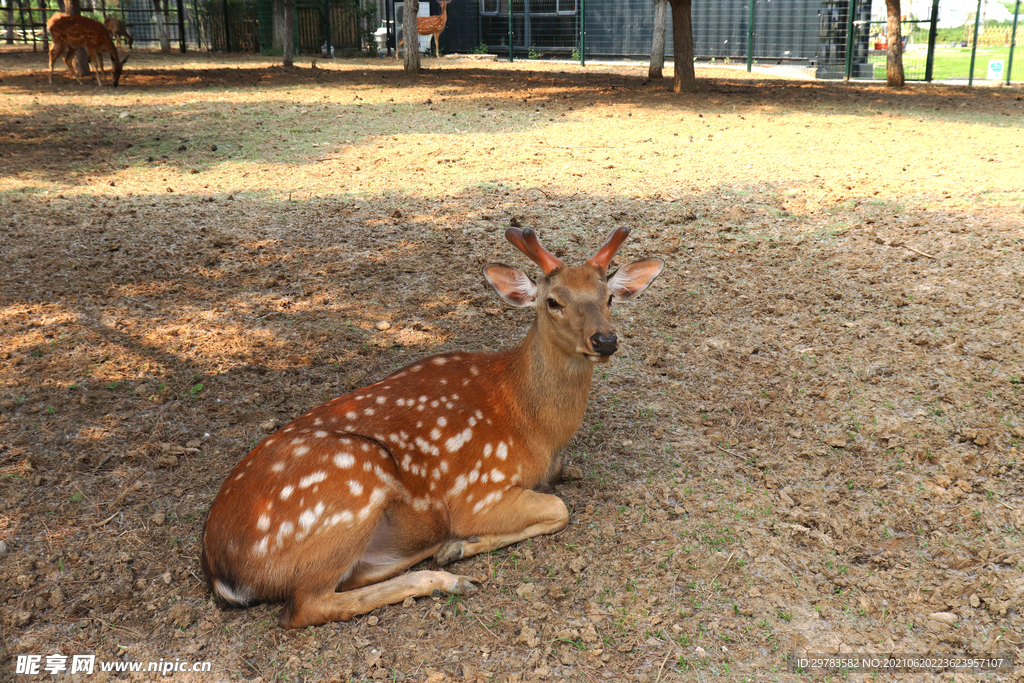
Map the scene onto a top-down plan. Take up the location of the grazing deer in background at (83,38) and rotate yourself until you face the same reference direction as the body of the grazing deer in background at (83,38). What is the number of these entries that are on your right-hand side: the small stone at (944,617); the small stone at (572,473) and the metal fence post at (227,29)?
2

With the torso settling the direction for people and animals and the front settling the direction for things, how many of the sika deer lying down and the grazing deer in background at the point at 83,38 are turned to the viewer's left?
0

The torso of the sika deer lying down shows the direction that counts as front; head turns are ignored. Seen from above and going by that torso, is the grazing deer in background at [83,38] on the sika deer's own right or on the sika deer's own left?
on the sika deer's own left

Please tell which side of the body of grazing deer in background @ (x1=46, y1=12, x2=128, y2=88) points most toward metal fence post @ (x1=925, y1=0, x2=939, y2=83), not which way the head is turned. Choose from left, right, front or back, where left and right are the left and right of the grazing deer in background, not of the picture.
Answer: front

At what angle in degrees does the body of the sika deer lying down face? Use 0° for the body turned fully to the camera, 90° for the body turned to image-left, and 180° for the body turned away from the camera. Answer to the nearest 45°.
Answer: approximately 225°

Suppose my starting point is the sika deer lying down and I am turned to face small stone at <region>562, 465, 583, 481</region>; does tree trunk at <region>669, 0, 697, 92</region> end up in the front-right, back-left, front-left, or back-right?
front-left

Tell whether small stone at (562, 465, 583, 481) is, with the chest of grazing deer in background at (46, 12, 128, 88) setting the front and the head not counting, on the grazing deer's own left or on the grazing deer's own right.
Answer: on the grazing deer's own right

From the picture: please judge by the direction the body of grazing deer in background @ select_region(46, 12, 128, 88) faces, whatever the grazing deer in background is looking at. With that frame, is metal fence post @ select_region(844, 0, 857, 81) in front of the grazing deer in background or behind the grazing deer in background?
in front

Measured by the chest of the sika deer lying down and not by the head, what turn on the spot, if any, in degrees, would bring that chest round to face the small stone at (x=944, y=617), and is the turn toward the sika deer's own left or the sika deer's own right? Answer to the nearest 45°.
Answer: approximately 45° to the sika deer's own right

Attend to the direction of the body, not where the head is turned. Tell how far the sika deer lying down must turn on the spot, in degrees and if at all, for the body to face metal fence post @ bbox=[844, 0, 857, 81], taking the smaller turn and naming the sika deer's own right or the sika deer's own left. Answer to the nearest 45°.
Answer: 0° — it already faces it

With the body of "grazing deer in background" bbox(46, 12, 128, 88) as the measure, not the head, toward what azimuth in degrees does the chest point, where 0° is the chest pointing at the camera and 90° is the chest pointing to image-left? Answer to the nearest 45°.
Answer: approximately 270°

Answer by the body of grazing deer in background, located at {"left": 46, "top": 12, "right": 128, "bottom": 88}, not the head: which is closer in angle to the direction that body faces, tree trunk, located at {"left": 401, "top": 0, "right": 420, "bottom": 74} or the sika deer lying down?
the tree trunk

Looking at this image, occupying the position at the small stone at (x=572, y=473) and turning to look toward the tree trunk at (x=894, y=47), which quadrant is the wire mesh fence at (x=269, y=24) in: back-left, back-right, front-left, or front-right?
front-left
